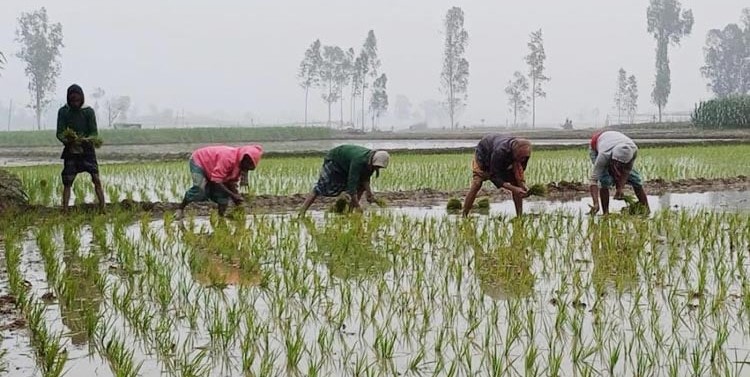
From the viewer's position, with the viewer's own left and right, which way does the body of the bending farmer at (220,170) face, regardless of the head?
facing to the right of the viewer

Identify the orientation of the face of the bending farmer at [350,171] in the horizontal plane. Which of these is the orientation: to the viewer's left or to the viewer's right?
to the viewer's right

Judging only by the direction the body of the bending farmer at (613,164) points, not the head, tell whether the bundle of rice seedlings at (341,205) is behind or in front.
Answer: behind

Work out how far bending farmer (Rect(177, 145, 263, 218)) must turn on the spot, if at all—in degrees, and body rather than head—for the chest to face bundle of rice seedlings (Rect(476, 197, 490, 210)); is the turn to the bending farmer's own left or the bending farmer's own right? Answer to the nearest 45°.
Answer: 0° — they already face it

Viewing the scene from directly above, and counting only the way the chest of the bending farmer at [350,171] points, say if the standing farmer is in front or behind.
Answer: behind

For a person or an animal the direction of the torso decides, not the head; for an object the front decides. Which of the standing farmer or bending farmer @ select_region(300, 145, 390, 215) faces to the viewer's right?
the bending farmer

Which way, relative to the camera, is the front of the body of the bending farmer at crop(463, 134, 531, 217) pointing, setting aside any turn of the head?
to the viewer's right

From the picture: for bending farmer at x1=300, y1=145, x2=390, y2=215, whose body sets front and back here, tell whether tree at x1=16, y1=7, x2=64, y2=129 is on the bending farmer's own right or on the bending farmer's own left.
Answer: on the bending farmer's own left

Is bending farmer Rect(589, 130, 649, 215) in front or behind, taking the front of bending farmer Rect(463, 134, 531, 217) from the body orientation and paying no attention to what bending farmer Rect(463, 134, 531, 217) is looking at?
in front

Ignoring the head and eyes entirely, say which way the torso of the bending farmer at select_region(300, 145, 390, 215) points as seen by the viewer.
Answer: to the viewer's right

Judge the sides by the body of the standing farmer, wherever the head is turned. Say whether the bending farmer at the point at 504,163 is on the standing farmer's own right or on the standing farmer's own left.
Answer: on the standing farmer's own left

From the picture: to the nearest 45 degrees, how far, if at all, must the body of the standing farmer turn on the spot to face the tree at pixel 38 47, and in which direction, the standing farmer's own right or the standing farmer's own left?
approximately 180°
